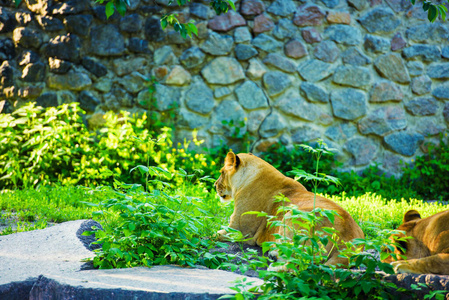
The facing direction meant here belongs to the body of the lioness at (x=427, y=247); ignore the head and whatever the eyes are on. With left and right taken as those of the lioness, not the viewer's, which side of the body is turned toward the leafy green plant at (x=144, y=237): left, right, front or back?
front

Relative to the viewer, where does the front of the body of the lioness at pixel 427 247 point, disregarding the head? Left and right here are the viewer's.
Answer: facing to the left of the viewer

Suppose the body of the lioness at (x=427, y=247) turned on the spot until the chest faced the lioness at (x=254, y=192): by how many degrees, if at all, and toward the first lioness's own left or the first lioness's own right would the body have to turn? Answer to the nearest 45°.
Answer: approximately 45° to the first lioness's own right

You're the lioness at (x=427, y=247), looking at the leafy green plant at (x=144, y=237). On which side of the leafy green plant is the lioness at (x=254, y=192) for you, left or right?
right

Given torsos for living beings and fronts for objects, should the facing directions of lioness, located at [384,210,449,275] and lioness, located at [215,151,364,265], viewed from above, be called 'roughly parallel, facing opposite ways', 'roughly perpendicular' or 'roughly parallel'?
roughly parallel

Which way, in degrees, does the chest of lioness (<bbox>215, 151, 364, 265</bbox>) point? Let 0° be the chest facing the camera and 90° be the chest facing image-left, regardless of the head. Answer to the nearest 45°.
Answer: approximately 90°

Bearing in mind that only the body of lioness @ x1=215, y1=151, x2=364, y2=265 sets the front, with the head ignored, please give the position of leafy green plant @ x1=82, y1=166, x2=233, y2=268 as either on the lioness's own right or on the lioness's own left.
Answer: on the lioness's own left

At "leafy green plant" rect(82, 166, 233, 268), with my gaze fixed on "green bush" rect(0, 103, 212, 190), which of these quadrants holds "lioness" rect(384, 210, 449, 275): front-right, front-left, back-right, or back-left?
back-right

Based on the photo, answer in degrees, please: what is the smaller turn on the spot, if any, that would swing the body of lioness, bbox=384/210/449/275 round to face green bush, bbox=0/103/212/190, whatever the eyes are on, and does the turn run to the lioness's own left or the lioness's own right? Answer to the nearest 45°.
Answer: approximately 45° to the lioness's own right

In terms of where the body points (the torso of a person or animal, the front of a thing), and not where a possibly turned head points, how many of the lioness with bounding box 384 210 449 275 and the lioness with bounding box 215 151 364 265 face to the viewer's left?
2
